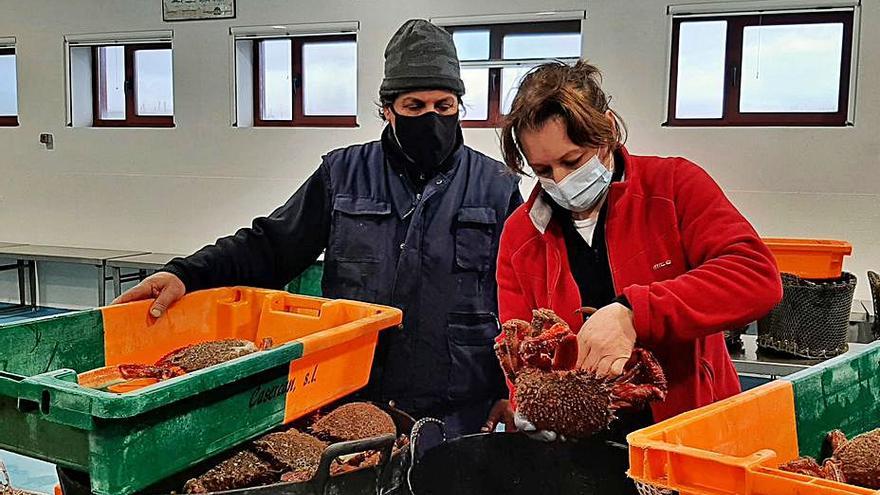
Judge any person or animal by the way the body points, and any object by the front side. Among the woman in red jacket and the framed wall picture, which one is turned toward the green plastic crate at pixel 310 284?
the framed wall picture

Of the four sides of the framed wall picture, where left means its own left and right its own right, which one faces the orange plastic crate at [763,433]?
front

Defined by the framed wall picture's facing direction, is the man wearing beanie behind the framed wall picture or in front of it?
in front

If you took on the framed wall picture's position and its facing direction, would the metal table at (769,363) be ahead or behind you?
ahead

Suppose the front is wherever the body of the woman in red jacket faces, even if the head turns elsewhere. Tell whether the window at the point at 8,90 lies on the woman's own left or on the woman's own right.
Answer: on the woman's own right

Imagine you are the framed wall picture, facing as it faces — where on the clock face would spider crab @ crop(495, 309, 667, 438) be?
The spider crab is roughly at 12 o'clock from the framed wall picture.

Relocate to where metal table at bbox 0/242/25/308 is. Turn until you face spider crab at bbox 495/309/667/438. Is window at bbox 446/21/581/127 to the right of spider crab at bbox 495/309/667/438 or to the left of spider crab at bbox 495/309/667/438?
left

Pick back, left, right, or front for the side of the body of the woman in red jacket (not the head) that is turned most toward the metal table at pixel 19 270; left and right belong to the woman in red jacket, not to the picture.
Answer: right

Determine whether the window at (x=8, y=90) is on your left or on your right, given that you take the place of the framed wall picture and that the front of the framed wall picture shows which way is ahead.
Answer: on your right

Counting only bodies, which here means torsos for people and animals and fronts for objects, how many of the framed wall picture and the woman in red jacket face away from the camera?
0

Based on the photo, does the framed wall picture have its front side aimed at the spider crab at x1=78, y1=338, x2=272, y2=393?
yes

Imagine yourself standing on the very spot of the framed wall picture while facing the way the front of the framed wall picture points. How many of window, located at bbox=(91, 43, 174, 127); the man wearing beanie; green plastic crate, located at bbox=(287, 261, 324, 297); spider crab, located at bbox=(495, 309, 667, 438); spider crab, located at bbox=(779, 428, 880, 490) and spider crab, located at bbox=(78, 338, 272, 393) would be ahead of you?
5

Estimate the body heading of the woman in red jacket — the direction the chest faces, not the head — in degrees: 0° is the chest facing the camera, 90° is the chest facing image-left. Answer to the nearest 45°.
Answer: approximately 45°
